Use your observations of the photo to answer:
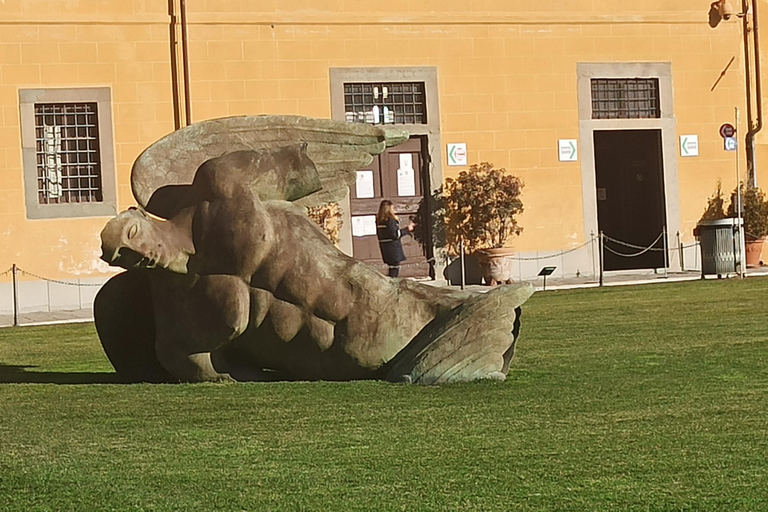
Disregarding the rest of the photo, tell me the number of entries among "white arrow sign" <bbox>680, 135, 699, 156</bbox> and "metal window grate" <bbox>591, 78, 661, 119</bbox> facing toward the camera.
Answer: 2

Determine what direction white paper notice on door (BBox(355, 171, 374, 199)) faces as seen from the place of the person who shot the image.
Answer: facing the viewer

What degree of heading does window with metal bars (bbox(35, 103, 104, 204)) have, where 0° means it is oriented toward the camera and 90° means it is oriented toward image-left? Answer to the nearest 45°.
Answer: approximately 0°

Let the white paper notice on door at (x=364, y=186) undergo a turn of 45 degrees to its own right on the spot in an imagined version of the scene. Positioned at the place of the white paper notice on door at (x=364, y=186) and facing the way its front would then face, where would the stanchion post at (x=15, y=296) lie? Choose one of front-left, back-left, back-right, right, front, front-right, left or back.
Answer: front

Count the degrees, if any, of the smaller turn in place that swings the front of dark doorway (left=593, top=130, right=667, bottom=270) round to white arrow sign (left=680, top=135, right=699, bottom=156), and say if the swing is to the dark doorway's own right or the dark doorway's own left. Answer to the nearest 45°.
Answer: approximately 45° to the dark doorway's own left

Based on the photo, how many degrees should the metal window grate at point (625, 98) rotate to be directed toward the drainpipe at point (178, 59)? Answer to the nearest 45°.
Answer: approximately 45° to its right

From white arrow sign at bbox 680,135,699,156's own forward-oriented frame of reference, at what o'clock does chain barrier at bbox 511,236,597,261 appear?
The chain barrier is roughly at 2 o'clock from the white arrow sign.

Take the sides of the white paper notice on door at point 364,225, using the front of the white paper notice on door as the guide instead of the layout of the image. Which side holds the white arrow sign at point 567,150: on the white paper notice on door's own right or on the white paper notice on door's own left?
on the white paper notice on door's own left

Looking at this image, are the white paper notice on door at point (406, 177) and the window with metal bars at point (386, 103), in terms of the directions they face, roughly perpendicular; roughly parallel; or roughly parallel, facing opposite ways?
roughly parallel

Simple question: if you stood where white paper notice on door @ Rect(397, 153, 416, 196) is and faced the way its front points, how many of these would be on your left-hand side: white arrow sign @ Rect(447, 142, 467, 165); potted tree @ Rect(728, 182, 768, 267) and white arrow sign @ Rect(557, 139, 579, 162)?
3

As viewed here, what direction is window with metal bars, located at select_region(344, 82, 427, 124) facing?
toward the camera

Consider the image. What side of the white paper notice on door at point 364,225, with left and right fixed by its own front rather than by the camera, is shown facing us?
front

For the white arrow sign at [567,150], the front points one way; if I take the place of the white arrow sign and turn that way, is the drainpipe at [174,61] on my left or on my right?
on my right

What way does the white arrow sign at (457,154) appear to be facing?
toward the camera
